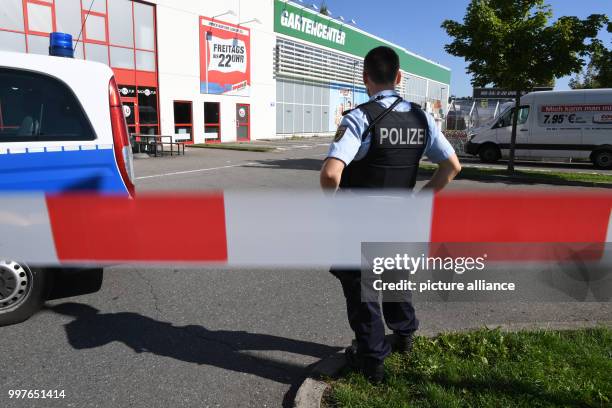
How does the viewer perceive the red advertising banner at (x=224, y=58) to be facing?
facing the viewer and to the right of the viewer

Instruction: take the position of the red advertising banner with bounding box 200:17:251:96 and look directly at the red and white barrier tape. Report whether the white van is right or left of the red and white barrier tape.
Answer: left

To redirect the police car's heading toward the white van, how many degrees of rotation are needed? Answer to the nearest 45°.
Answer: approximately 180°

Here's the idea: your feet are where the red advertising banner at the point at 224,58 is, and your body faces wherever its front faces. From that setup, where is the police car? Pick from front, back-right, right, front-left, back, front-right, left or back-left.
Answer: front-right

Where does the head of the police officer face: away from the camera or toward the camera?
away from the camera

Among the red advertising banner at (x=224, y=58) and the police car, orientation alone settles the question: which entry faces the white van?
the red advertising banner

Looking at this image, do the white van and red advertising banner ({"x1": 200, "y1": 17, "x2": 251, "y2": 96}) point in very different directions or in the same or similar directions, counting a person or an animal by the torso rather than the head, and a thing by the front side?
very different directions

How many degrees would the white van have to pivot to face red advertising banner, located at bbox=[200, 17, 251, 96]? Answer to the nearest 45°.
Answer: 0° — it already faces it

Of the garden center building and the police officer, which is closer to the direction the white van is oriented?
the garden center building

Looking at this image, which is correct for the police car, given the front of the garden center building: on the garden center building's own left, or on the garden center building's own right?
on the garden center building's own right

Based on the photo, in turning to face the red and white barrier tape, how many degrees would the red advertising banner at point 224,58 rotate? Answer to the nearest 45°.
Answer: approximately 45° to its right

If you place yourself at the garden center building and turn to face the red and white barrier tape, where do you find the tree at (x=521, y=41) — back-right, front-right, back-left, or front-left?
front-left

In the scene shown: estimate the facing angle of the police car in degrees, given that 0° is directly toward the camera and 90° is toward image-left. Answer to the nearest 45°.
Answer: approximately 90°

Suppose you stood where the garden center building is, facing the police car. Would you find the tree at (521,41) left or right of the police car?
left

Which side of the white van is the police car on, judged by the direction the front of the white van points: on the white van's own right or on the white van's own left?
on the white van's own left

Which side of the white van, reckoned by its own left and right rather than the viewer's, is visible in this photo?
left

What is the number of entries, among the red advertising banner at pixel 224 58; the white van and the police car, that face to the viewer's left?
2

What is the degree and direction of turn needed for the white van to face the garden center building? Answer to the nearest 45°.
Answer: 0° — it already faces it
